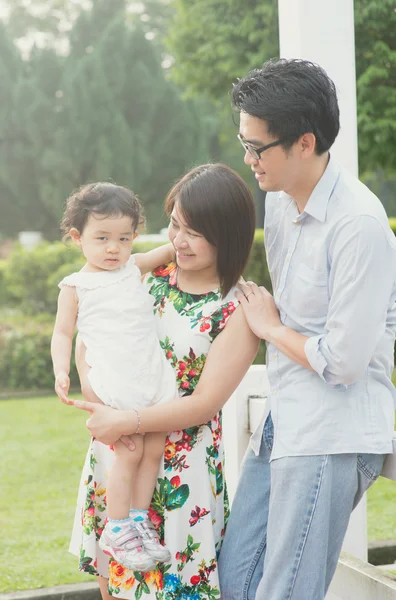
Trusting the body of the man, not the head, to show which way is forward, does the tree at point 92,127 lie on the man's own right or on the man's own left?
on the man's own right

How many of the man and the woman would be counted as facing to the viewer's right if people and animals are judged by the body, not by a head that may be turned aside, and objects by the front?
0

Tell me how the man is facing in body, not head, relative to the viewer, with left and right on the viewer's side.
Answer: facing the viewer and to the left of the viewer

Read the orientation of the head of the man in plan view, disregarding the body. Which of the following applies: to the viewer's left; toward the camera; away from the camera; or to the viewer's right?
to the viewer's left

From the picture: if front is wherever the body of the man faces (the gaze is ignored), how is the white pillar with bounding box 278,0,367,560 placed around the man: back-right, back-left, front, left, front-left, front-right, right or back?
back-right

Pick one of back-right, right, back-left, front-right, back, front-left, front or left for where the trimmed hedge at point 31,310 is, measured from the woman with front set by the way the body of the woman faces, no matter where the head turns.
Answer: back-right
